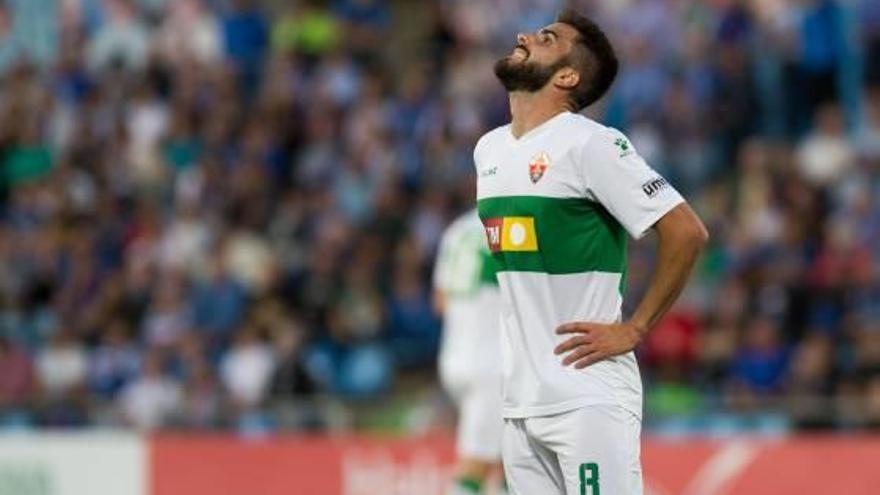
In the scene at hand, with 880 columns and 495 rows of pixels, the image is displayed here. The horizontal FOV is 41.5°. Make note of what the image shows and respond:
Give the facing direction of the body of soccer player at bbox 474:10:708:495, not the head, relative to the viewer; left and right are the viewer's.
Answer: facing the viewer and to the left of the viewer

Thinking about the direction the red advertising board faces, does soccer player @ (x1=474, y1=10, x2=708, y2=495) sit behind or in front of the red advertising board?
in front

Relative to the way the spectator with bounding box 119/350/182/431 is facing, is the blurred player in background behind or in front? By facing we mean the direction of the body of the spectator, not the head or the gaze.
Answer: in front

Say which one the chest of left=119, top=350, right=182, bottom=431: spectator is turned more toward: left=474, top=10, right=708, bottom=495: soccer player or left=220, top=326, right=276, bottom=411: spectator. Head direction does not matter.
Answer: the soccer player

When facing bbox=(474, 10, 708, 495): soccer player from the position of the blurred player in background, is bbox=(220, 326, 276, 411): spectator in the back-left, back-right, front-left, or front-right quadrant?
back-right

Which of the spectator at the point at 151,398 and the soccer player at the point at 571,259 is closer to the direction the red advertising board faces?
the soccer player

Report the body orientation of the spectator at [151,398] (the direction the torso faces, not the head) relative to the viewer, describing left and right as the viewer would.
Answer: facing the viewer

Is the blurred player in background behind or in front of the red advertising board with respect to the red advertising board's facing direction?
in front

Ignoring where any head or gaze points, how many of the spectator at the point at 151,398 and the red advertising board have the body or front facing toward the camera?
2
